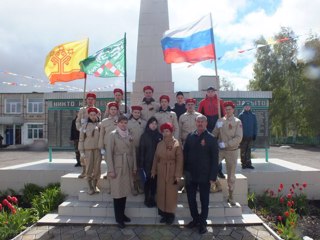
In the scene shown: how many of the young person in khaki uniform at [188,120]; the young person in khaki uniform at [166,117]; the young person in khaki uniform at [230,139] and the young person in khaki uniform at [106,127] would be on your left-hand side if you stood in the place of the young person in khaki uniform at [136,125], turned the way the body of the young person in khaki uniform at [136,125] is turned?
3

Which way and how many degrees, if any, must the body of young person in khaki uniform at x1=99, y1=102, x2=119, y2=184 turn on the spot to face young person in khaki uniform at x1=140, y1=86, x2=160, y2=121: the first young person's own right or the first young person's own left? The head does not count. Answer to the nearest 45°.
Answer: approximately 135° to the first young person's own left

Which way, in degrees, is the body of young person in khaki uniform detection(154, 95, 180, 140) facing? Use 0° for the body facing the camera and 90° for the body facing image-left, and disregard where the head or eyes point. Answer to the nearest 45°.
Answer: approximately 0°

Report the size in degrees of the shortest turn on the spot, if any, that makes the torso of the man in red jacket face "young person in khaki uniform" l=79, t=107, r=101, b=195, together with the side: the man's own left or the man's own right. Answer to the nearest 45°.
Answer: approximately 45° to the man's own right

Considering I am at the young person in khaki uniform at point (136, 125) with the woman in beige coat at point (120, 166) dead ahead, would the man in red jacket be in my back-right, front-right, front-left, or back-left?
back-left

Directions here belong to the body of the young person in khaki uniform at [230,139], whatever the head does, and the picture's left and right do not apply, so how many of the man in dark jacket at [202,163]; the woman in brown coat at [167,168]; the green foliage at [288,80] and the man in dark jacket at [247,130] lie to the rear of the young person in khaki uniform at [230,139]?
2
